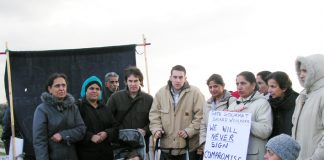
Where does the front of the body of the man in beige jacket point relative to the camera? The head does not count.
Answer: toward the camera

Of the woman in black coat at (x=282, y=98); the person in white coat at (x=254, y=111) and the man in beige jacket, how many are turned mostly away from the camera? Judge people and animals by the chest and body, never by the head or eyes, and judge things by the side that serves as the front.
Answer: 0

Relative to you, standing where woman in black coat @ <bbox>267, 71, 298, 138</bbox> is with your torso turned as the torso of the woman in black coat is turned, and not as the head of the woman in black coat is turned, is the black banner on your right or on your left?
on your right

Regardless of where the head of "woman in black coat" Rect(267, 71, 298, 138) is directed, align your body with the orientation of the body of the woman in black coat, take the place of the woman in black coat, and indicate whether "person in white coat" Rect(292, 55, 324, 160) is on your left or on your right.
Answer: on your left

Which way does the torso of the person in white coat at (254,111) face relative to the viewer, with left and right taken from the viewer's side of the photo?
facing the viewer and to the left of the viewer

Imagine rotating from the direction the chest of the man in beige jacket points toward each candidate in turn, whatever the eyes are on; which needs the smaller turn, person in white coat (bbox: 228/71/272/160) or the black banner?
the person in white coat

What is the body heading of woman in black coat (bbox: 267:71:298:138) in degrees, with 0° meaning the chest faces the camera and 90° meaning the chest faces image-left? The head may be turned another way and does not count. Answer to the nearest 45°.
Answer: approximately 45°

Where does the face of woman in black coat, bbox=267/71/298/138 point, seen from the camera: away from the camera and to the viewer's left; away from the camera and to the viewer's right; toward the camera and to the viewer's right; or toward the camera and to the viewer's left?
toward the camera and to the viewer's left

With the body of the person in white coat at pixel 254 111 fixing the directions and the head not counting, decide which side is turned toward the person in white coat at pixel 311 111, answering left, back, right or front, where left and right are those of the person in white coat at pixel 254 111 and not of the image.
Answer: left
